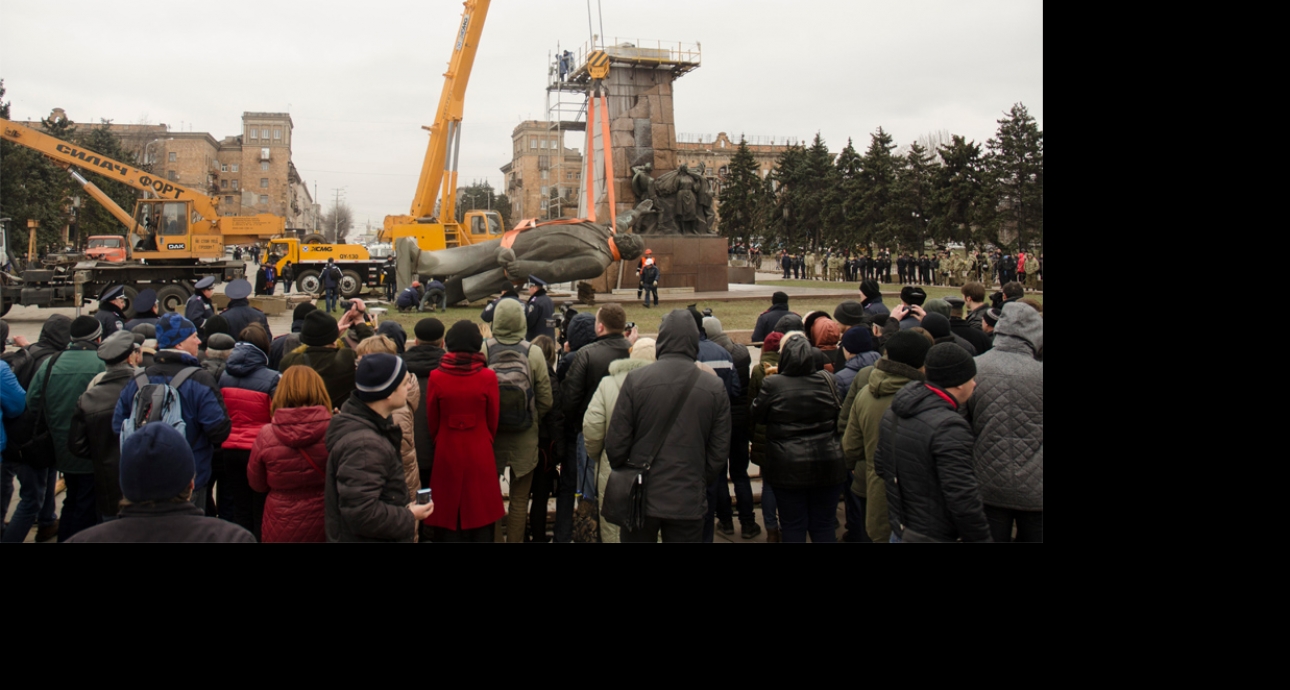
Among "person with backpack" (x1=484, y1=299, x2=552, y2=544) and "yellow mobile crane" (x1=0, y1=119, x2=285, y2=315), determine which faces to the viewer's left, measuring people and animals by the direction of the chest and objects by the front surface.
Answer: the yellow mobile crane

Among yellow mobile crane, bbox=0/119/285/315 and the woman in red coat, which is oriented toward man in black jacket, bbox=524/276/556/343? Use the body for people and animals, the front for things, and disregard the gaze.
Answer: the woman in red coat

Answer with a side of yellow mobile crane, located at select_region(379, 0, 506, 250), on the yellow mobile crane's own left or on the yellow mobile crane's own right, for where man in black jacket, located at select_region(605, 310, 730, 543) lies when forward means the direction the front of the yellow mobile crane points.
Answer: on the yellow mobile crane's own right

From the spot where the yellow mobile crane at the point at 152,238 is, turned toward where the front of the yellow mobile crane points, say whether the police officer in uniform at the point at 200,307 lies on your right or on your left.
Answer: on your left

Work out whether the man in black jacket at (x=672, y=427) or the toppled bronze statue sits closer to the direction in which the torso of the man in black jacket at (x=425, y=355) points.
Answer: the toppled bronze statue

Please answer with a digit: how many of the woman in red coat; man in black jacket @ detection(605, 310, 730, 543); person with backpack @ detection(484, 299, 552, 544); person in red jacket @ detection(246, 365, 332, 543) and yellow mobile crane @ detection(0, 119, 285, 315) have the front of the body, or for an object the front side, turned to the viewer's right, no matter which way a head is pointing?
0

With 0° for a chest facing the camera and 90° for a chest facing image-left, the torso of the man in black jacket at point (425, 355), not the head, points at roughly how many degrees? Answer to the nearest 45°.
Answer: approximately 180°

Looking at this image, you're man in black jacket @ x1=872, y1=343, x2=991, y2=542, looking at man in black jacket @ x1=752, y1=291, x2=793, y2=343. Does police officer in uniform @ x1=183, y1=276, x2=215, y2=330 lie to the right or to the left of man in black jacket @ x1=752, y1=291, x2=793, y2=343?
left

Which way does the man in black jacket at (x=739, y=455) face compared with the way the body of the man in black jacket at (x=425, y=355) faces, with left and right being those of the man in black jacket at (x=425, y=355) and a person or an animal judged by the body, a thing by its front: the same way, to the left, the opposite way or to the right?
the same way

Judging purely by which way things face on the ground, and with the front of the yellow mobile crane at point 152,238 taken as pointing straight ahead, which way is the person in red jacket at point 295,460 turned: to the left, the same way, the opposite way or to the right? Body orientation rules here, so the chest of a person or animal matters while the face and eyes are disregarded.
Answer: to the right

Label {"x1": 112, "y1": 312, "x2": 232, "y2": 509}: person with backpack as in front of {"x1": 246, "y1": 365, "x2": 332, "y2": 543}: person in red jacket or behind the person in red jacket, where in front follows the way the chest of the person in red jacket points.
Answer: in front

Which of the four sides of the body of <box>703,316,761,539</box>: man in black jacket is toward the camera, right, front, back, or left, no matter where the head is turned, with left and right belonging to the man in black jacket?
back

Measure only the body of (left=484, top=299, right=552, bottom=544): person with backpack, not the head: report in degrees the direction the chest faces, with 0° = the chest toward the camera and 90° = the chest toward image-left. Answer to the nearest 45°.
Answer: approximately 180°

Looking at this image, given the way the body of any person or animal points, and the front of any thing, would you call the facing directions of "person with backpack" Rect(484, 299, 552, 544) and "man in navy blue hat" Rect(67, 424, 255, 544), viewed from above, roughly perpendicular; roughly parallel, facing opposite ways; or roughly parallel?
roughly parallel

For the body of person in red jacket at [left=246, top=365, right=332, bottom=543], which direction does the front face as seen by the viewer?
away from the camera
